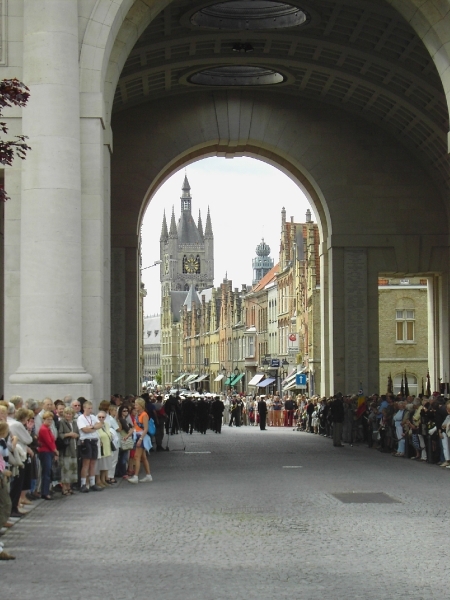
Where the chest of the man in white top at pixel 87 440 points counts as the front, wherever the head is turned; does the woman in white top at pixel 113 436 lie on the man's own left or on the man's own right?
on the man's own left

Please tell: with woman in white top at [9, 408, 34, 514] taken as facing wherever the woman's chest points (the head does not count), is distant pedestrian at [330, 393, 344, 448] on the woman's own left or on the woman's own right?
on the woman's own left

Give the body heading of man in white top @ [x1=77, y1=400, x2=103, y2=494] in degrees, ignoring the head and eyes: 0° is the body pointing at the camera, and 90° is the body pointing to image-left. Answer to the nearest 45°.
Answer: approximately 315°

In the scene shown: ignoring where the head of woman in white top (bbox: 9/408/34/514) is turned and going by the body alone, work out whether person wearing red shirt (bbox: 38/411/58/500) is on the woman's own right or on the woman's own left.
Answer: on the woman's own left

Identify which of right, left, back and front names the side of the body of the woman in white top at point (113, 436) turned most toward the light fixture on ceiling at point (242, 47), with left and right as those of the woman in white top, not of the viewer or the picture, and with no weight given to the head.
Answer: left

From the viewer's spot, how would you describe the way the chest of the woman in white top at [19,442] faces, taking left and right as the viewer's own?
facing to the right of the viewer

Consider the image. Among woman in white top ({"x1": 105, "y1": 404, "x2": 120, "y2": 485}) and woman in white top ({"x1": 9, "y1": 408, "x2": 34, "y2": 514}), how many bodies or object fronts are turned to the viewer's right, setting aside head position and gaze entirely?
2

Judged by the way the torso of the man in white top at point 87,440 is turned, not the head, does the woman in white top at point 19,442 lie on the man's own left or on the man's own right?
on the man's own right

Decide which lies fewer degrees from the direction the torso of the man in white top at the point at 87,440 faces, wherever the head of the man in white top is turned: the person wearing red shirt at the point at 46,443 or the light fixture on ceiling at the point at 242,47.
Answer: the person wearing red shirt

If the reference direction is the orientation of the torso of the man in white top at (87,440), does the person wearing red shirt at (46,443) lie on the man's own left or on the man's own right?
on the man's own right

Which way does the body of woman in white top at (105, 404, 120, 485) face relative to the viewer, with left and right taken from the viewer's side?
facing to the right of the viewer

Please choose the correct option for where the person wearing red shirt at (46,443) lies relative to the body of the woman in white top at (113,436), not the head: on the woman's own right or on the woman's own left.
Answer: on the woman's own right
